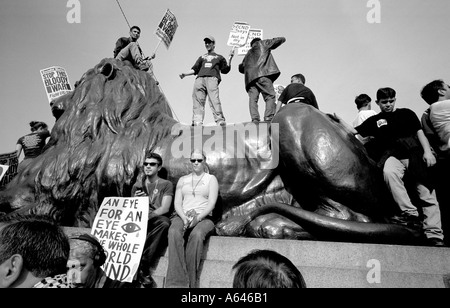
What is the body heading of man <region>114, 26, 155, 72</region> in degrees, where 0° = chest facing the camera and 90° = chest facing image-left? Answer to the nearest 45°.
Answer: approximately 315°

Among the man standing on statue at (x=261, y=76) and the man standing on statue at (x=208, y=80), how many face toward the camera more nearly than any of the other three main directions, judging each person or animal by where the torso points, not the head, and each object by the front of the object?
1

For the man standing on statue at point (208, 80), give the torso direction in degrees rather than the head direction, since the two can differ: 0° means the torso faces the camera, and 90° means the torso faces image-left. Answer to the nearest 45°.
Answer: approximately 0°

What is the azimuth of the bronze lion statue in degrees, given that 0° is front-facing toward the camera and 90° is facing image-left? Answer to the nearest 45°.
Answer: approximately 90°

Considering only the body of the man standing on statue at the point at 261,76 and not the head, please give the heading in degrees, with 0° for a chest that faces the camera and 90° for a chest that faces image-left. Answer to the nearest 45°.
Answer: approximately 180°

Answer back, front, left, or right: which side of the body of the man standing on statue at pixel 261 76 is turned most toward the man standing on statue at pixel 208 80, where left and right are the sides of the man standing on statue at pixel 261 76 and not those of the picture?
left

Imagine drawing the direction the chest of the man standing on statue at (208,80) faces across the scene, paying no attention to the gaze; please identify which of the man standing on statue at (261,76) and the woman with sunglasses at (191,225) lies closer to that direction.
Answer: the woman with sunglasses

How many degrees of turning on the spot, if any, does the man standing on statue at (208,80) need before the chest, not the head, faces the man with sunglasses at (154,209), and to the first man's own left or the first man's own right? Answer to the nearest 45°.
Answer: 0° — they already face them

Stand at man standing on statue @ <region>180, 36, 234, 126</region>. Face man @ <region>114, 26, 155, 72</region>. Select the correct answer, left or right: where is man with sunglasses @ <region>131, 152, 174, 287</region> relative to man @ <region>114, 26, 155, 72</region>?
left
